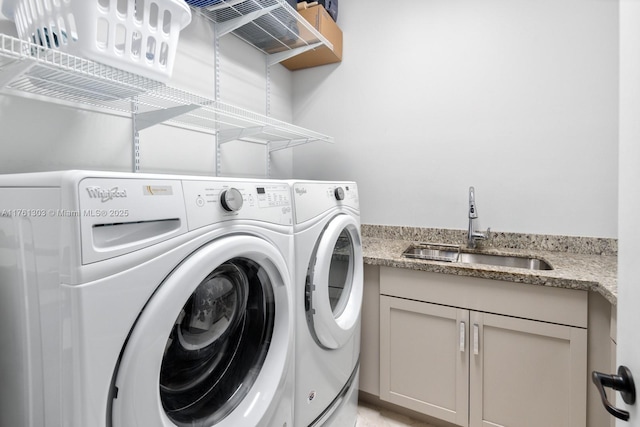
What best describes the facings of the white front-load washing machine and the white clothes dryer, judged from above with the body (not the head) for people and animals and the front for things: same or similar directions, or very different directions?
same or similar directions

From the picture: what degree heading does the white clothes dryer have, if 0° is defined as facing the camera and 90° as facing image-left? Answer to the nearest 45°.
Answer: approximately 315°

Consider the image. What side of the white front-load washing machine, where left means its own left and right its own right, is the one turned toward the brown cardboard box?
left

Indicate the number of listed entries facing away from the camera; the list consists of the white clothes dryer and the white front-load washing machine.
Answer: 0

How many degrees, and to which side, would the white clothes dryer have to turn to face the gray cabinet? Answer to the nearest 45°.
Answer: approximately 45° to its left

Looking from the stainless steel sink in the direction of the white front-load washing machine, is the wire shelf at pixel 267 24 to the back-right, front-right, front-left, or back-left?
front-right

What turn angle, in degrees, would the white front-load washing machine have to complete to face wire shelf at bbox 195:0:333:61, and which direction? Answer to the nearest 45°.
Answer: approximately 90° to its left

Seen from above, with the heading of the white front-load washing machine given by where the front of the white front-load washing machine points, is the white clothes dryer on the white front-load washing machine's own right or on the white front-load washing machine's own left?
on the white front-load washing machine's own left
